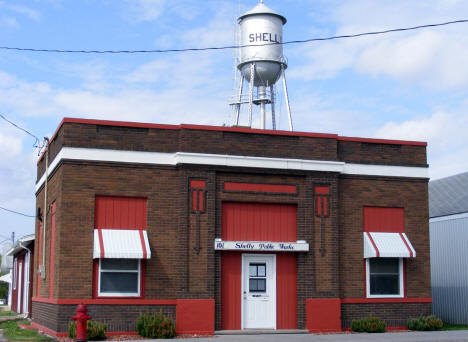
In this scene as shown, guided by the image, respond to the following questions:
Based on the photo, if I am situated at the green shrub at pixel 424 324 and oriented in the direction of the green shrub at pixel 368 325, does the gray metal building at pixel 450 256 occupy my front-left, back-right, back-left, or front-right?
back-right

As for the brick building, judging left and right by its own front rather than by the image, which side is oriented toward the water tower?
back

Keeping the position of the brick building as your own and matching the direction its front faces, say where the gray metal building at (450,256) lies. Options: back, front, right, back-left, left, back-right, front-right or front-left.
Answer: back-left

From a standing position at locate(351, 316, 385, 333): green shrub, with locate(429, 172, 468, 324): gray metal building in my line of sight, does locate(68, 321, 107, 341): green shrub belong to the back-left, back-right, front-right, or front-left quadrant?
back-left

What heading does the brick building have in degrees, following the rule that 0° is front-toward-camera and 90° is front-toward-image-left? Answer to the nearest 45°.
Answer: approximately 0°

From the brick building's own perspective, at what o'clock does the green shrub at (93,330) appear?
The green shrub is roughly at 2 o'clock from the brick building.

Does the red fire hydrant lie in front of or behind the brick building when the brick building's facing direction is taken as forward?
in front
